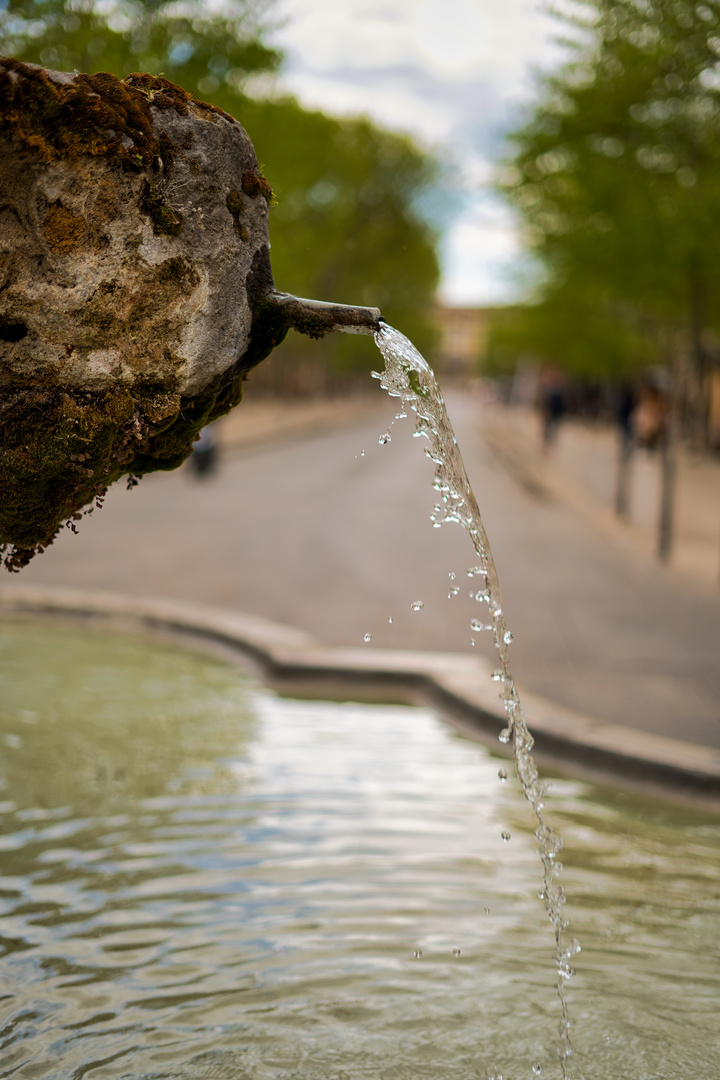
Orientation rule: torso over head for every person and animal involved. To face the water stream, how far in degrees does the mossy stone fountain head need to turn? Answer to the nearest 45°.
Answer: approximately 45° to its left

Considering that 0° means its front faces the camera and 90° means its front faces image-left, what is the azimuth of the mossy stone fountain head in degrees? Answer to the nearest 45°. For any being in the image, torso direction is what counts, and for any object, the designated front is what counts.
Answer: approximately 270°

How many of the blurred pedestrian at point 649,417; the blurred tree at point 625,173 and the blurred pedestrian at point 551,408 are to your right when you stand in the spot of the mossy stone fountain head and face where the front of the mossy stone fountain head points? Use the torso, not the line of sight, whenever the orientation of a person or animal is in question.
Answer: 0

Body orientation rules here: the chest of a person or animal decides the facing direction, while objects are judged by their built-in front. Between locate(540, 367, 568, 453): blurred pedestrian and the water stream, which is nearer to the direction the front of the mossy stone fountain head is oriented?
the water stream

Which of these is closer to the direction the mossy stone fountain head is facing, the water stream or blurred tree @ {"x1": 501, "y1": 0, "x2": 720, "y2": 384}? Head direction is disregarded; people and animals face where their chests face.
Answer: the water stream

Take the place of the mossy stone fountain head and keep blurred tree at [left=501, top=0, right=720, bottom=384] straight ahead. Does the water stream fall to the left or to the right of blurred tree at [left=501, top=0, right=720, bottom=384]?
right

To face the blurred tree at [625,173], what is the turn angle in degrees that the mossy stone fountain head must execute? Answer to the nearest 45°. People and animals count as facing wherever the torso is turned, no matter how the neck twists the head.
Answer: approximately 90° to its left

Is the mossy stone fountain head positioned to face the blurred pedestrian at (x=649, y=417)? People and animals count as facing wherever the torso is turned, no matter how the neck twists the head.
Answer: no

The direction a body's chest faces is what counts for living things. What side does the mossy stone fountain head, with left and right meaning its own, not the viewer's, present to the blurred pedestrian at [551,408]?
left
